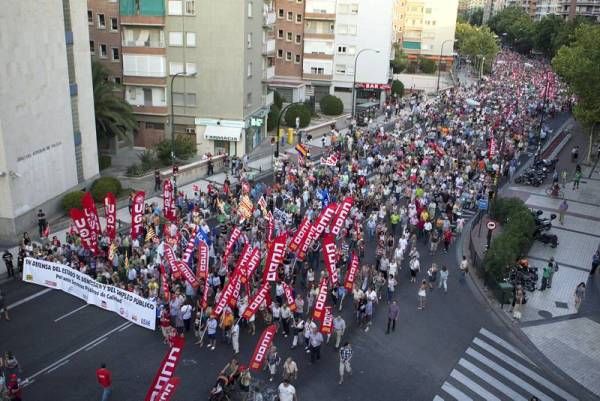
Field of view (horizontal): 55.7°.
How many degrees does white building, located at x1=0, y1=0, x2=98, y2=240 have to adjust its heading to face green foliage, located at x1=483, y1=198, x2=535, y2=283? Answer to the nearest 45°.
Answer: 0° — it already faces it

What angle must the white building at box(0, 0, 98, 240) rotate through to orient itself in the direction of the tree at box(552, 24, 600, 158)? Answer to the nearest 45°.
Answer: approximately 45° to its left

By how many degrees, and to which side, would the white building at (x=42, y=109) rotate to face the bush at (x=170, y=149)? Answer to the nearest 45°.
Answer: approximately 90° to its left

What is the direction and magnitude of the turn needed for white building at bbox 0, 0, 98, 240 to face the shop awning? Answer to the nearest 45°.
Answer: approximately 90° to its left

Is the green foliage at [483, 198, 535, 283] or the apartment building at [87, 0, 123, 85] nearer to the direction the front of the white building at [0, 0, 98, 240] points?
the green foliage

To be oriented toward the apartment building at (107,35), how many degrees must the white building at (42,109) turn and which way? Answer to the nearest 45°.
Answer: approximately 135° to its left

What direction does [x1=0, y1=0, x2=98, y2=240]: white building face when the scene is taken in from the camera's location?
facing the viewer and to the right of the viewer
